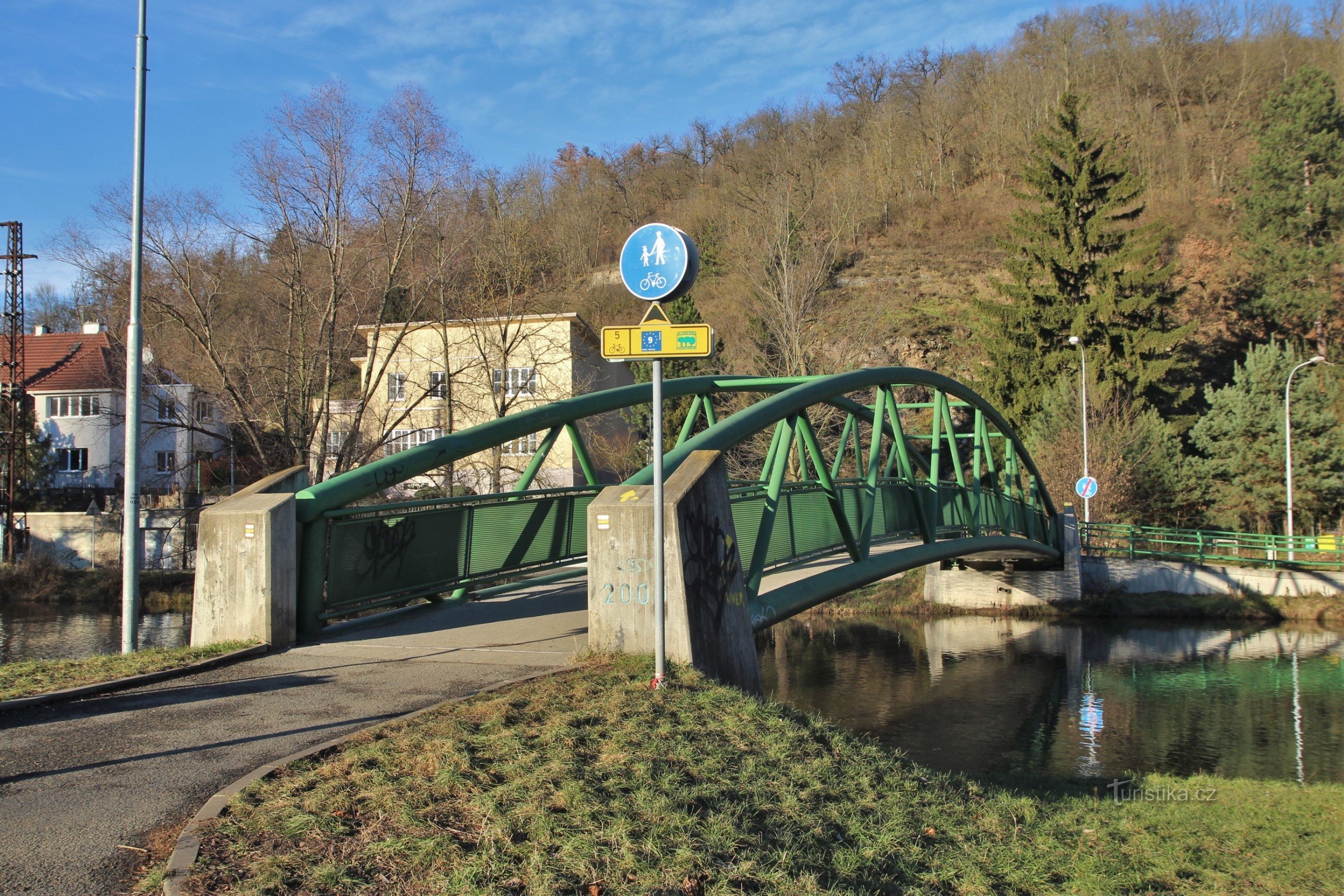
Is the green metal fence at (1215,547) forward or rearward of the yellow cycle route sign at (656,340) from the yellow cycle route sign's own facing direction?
rearward

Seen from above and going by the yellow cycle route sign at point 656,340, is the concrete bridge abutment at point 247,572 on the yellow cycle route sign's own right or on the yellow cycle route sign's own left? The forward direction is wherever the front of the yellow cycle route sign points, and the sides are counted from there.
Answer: on the yellow cycle route sign's own right

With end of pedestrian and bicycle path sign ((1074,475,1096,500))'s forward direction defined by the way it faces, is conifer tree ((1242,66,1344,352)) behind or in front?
behind

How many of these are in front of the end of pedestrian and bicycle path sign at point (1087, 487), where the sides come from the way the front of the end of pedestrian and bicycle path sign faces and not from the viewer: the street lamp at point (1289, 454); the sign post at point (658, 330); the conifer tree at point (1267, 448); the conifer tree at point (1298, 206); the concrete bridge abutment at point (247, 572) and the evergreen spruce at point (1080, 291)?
2

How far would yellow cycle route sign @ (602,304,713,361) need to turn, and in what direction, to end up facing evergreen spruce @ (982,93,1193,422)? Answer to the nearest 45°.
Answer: approximately 135° to its left

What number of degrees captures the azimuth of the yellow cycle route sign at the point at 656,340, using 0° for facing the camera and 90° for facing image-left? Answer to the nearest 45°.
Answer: approximately 0°

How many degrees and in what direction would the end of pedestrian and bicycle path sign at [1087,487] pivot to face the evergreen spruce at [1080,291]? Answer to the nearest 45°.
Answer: approximately 180°

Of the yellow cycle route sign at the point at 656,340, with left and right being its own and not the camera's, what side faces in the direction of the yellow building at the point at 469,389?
back

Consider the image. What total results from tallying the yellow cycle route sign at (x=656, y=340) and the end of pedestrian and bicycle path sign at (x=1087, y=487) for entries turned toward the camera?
2

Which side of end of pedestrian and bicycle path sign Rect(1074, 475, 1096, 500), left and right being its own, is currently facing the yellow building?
right

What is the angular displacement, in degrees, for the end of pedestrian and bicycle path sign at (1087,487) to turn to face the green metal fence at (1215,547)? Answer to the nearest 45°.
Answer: approximately 135° to its left

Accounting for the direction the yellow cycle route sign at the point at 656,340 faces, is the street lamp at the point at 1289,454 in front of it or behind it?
behind
